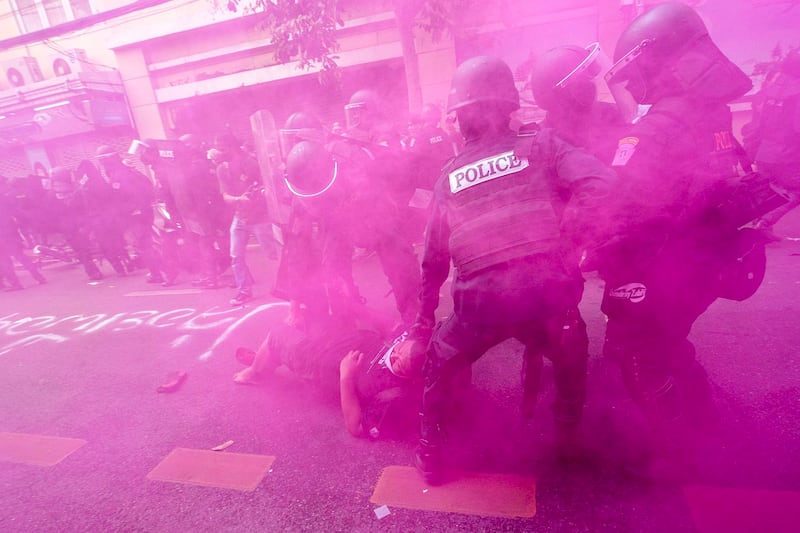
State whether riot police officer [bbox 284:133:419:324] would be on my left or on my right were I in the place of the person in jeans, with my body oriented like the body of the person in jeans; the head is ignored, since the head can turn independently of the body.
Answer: on my left

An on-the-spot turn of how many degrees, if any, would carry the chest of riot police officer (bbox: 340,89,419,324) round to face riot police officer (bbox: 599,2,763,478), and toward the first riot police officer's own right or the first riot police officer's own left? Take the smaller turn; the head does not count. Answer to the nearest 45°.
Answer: approximately 90° to the first riot police officer's own left

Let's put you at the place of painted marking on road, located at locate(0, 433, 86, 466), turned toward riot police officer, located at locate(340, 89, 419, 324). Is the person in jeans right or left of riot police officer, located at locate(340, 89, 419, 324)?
left

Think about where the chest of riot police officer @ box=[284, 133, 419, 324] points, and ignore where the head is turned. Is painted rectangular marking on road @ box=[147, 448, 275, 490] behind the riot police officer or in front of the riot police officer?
in front

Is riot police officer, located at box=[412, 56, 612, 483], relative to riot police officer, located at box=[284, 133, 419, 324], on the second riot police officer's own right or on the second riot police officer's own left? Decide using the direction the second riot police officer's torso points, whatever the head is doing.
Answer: on the second riot police officer's own left

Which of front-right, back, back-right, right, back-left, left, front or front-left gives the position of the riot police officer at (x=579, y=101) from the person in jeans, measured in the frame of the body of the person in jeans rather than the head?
left
